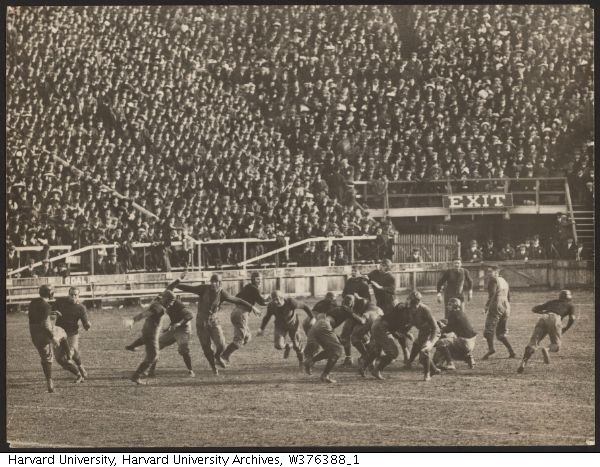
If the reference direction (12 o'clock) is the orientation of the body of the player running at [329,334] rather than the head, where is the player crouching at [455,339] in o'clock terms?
The player crouching is roughly at 1 o'clock from the player running.

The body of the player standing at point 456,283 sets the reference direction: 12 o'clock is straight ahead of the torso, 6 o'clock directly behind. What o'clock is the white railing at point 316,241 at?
The white railing is roughly at 4 o'clock from the player standing.

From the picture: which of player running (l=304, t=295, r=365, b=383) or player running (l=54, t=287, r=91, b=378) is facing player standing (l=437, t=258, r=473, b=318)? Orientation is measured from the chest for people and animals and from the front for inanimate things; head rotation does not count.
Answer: player running (l=304, t=295, r=365, b=383)

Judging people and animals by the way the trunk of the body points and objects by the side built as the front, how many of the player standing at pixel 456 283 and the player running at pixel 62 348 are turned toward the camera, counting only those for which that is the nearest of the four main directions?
1

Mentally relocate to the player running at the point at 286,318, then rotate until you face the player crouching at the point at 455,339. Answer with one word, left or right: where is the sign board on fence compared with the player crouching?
left

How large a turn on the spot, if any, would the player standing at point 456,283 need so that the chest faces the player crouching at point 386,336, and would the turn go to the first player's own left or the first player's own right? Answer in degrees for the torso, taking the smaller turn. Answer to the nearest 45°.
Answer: approximately 45° to the first player's own right

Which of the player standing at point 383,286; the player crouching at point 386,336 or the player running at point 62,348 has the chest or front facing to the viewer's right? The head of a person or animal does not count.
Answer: the player crouching at point 386,336

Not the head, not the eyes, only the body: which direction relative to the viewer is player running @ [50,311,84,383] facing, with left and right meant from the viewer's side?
facing to the left of the viewer

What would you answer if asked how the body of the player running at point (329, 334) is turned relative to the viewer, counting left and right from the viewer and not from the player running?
facing away from the viewer and to the right of the viewer

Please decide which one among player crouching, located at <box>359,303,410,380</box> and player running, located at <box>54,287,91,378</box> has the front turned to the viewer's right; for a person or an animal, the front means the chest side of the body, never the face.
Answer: player crouching, located at <box>359,303,410,380</box>
